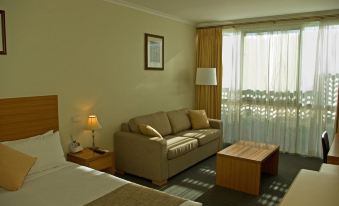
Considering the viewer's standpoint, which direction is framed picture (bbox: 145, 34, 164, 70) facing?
facing the viewer and to the right of the viewer

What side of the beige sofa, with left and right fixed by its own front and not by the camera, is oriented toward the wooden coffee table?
front

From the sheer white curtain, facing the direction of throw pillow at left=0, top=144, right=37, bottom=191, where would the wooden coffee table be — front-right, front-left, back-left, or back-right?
front-left

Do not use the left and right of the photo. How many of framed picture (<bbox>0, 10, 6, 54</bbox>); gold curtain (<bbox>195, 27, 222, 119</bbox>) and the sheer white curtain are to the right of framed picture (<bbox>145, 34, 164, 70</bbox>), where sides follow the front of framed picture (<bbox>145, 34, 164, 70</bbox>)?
1

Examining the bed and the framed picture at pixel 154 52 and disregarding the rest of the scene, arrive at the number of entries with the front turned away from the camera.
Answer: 0

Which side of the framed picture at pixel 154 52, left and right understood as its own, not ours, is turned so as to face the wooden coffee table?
front

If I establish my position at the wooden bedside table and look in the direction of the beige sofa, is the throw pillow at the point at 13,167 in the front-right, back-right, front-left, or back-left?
back-right

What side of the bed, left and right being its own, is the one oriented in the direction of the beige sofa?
left

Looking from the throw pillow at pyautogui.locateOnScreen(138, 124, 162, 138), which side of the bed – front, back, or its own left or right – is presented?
left

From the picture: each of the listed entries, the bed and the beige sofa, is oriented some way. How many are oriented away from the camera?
0

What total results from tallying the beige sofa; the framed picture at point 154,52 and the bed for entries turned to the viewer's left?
0

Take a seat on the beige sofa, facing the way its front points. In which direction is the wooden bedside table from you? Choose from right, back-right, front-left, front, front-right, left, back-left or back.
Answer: right

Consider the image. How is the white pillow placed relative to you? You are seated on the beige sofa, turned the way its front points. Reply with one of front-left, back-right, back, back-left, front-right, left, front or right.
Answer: right
